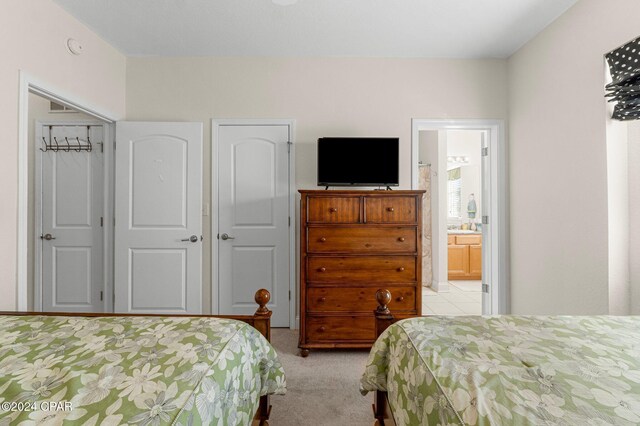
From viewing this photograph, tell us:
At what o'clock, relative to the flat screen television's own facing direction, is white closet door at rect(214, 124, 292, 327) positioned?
The white closet door is roughly at 3 o'clock from the flat screen television.

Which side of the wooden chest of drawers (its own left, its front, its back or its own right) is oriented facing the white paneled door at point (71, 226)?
right

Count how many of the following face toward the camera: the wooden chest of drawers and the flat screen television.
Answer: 2

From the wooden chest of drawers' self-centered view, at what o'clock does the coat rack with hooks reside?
The coat rack with hooks is roughly at 3 o'clock from the wooden chest of drawers.

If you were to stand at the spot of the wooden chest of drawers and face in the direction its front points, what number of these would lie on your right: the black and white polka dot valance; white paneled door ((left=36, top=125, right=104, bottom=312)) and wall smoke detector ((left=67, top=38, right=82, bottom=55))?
2

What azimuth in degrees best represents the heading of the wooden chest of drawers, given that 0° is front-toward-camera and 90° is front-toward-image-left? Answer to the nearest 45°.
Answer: approximately 0°

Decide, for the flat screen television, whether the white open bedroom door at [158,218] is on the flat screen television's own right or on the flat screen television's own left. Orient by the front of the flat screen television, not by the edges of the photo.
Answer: on the flat screen television's own right
